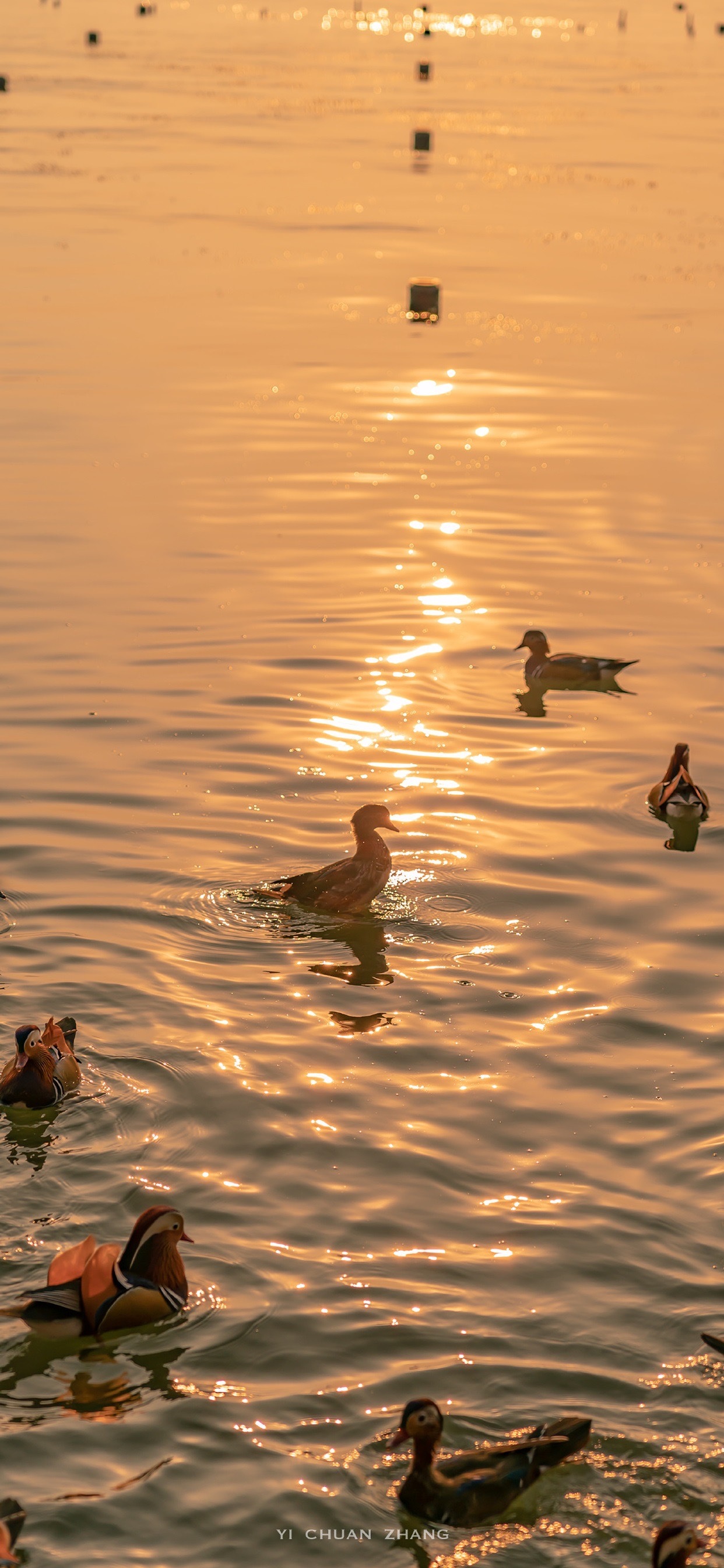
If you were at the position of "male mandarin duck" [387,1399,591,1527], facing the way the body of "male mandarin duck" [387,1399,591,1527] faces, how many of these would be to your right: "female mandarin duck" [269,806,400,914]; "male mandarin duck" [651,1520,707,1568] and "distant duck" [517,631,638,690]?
2

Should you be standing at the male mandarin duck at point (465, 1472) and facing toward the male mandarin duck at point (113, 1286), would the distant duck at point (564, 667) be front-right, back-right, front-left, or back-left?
front-right

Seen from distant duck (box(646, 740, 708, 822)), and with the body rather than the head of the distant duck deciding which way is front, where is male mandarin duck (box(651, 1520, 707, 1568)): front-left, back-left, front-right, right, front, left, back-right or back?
back

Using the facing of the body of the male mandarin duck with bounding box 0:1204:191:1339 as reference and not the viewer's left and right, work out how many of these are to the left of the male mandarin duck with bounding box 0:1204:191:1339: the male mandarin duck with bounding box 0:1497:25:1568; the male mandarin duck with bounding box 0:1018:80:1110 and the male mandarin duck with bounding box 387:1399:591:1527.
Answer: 1

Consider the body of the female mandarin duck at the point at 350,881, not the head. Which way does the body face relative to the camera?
to the viewer's right

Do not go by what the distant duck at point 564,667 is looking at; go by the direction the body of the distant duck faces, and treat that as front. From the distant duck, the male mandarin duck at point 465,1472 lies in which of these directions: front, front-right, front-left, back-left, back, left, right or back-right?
left

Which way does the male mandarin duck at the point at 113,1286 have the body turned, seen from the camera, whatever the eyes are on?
to the viewer's right

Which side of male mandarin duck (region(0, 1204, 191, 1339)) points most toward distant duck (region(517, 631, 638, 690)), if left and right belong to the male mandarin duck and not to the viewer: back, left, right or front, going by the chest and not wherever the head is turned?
left

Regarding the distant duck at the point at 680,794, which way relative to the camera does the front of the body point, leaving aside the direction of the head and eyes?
away from the camera

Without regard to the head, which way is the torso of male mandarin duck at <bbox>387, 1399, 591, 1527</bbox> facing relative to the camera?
to the viewer's left

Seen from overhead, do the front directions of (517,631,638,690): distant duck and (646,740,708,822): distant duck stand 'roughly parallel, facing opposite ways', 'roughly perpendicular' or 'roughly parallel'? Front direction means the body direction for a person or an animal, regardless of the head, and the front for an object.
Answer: roughly perpendicular

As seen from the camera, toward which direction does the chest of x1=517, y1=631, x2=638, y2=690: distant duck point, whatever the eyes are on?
to the viewer's left

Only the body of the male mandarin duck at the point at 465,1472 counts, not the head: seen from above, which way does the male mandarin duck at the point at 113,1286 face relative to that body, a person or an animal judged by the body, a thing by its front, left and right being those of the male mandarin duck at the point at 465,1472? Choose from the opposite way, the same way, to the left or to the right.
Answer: the opposite way

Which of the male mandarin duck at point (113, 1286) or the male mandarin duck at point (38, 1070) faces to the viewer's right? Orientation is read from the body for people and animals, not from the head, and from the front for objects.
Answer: the male mandarin duck at point (113, 1286)

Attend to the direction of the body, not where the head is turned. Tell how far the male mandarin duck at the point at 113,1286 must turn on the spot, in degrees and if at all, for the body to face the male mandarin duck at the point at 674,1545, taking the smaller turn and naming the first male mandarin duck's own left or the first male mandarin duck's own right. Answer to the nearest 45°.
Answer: approximately 45° to the first male mandarin duck's own right
